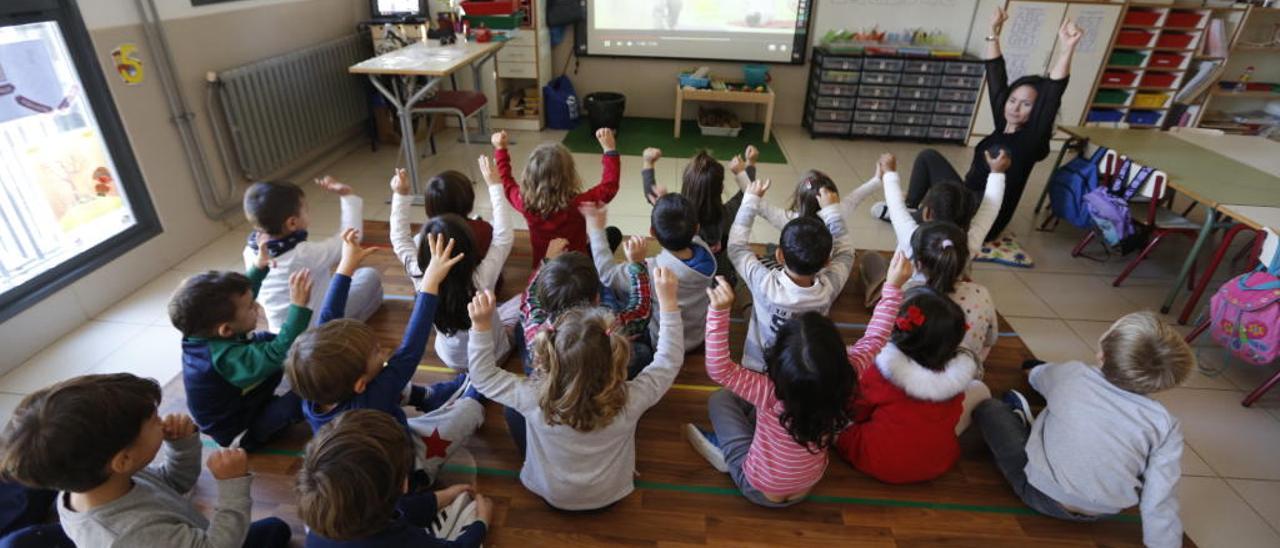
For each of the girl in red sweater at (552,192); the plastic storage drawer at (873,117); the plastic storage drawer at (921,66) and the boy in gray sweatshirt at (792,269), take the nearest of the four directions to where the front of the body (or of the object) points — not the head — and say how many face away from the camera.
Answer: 2

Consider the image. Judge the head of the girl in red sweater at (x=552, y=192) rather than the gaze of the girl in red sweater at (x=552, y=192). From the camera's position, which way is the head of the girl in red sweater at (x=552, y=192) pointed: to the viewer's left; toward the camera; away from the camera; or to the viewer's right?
away from the camera

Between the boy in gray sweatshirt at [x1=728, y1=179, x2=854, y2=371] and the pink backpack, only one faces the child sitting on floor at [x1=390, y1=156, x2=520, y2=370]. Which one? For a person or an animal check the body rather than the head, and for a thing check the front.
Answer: the pink backpack

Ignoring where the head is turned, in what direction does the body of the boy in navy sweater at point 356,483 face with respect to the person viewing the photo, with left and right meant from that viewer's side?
facing away from the viewer and to the right of the viewer

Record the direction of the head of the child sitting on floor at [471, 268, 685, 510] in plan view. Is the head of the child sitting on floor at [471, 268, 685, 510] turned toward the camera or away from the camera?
away from the camera

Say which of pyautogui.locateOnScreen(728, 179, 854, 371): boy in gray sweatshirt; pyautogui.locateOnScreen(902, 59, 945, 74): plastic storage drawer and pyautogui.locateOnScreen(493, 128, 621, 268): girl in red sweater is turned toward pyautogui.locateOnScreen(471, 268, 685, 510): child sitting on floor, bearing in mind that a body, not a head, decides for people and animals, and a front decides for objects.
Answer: the plastic storage drawer

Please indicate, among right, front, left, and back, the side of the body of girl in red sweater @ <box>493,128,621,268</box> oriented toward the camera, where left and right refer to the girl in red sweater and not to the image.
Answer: back

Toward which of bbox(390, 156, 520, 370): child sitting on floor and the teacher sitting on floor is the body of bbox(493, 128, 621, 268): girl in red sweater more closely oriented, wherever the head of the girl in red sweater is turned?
the teacher sitting on floor

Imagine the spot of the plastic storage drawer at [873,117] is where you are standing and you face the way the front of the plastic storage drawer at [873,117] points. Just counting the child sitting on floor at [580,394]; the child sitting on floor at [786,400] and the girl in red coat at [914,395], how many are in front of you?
3

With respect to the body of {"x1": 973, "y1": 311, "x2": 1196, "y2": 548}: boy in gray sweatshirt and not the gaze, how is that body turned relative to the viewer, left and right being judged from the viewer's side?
facing away from the viewer and to the left of the viewer

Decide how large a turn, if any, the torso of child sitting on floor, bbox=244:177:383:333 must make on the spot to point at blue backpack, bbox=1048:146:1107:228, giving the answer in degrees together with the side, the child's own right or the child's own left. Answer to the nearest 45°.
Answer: approximately 45° to the child's own right

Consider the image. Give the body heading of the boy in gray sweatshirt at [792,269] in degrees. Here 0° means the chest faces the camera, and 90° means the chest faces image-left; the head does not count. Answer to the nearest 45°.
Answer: approximately 180°
